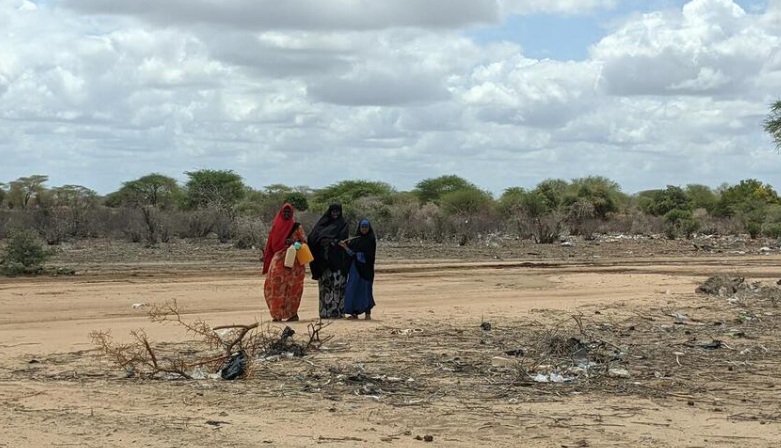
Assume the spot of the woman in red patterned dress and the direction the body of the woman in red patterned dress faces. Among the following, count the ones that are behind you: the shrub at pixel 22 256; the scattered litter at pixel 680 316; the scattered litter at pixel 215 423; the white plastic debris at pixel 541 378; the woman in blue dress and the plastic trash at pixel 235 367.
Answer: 1

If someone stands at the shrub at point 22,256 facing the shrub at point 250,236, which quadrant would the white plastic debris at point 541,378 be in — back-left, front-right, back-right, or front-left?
back-right

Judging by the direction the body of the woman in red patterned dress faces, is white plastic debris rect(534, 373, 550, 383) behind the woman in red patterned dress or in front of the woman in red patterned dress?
in front

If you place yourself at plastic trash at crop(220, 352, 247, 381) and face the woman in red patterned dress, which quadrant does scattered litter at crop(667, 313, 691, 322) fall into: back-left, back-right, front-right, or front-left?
front-right

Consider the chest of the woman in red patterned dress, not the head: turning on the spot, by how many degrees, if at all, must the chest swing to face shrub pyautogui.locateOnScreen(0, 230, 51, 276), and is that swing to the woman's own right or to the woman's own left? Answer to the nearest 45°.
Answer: approximately 180°

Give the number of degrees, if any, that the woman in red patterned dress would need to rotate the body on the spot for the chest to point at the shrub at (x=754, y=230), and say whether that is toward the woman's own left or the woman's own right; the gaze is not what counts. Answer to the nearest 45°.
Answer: approximately 90° to the woman's own left

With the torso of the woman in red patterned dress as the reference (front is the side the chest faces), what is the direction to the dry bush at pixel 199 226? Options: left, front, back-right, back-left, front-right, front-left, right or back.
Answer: back-left

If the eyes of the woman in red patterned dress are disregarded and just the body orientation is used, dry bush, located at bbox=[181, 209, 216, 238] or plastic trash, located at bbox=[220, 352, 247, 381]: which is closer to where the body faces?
the plastic trash

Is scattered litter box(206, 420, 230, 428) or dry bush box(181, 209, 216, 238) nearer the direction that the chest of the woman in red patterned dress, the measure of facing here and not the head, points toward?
the scattered litter

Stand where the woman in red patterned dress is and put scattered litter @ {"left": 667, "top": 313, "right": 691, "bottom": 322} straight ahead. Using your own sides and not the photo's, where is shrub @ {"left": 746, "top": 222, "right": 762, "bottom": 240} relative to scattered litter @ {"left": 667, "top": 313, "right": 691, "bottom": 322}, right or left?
left

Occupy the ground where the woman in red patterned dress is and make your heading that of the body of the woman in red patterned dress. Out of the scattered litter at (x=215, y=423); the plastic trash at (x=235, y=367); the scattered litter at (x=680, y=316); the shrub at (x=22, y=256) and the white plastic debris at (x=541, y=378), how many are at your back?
1

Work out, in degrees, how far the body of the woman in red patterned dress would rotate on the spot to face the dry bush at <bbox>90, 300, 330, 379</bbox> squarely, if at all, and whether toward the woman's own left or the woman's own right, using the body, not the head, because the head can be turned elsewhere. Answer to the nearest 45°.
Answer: approximately 45° to the woman's own right

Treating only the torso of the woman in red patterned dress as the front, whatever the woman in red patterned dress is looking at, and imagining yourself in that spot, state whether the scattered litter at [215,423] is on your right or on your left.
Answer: on your right

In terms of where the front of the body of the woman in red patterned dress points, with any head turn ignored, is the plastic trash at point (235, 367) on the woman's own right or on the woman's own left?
on the woman's own right

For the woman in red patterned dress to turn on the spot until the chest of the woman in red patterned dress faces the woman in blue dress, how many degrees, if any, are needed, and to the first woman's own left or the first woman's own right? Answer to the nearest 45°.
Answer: approximately 45° to the first woman's own left

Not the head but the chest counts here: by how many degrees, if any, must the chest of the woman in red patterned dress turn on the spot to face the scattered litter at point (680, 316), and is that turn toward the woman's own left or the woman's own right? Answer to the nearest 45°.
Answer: approximately 45° to the woman's own left
